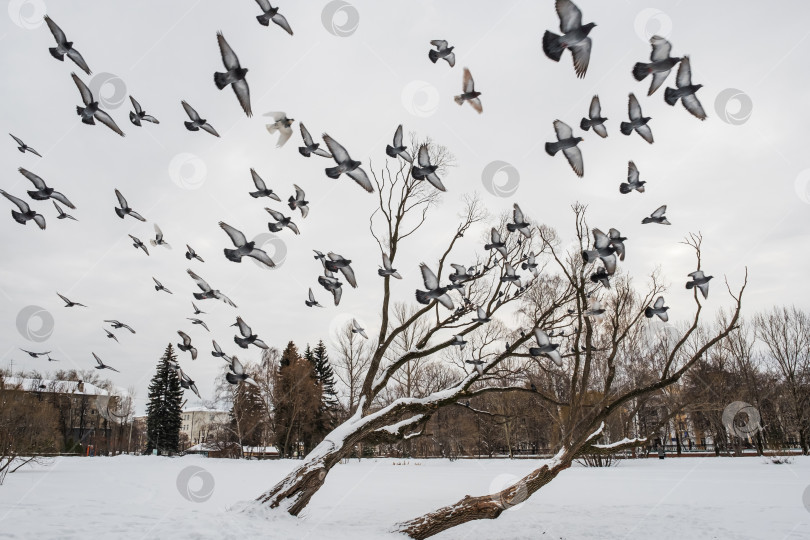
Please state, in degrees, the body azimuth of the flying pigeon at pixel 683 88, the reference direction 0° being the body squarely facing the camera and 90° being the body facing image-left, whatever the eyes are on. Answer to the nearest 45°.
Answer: approximately 270°

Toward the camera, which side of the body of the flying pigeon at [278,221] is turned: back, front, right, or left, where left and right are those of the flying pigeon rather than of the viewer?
right

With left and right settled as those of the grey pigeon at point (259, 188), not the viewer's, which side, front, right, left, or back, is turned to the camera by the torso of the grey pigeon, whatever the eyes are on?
right

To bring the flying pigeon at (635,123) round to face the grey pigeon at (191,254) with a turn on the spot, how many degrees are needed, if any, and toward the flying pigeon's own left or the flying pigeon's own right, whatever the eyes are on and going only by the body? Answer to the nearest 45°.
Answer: approximately 180°

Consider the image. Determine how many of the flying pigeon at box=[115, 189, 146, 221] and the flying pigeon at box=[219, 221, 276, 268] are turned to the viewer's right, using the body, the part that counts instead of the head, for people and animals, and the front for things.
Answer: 2

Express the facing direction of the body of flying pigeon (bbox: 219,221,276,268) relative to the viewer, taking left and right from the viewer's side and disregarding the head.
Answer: facing to the right of the viewer
